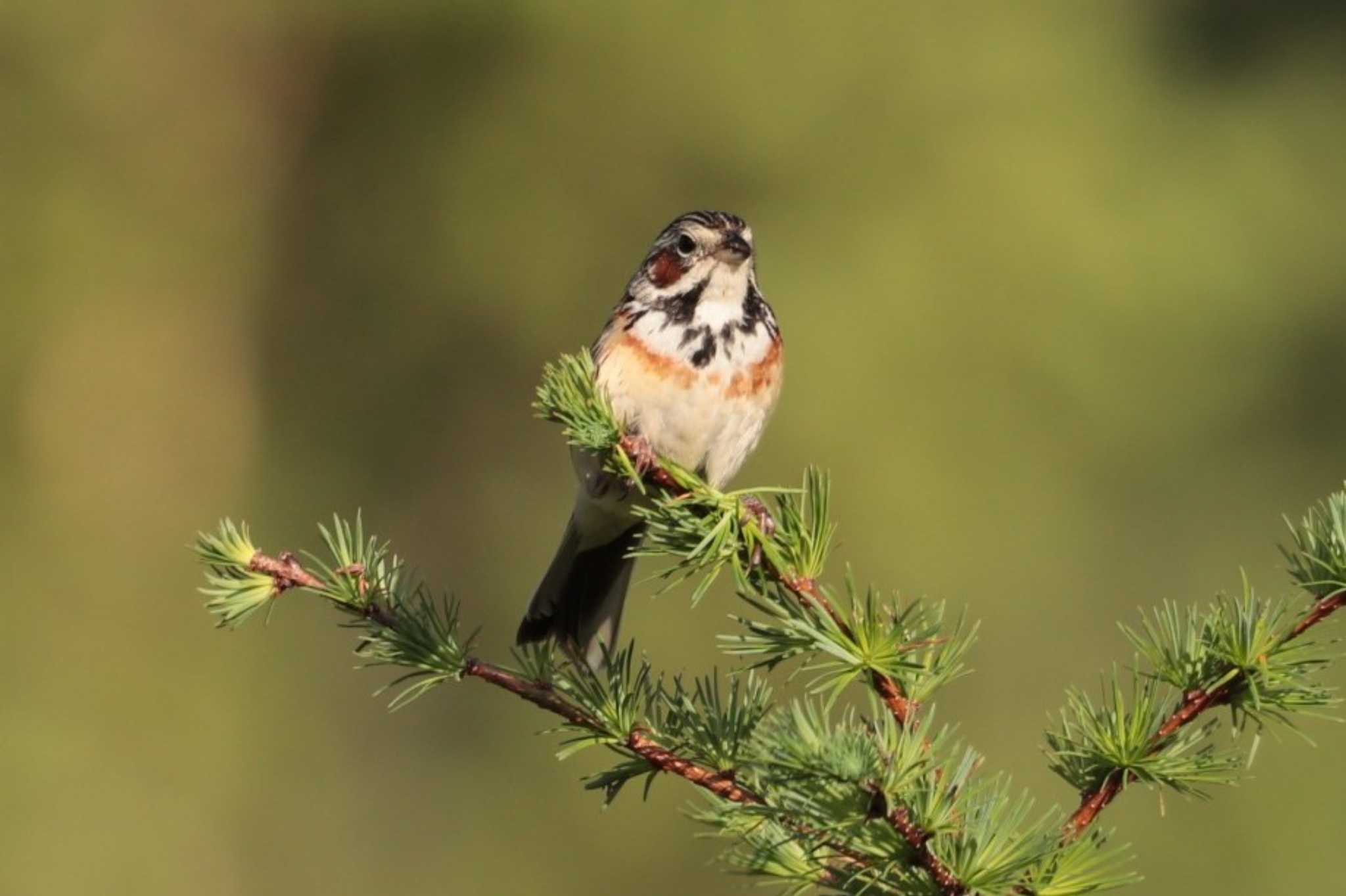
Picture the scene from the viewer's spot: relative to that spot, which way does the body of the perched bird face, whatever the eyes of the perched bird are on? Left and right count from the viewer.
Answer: facing the viewer and to the right of the viewer
